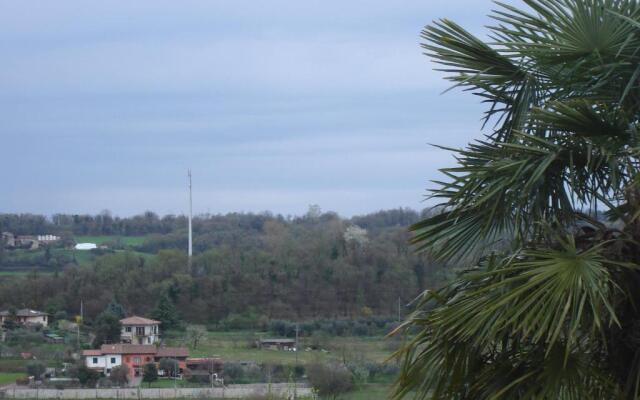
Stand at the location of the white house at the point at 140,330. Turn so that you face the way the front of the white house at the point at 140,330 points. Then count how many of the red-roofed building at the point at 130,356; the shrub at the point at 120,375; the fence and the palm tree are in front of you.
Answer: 4

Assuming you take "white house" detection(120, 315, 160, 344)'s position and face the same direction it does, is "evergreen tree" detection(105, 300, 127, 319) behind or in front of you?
behind

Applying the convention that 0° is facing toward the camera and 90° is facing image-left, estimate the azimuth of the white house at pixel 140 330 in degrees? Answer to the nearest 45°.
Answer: approximately 0°

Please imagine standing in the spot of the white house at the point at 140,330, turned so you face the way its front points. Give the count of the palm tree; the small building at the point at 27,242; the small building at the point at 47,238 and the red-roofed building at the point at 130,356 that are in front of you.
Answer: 2

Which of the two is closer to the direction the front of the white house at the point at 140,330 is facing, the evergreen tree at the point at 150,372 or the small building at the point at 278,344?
the evergreen tree

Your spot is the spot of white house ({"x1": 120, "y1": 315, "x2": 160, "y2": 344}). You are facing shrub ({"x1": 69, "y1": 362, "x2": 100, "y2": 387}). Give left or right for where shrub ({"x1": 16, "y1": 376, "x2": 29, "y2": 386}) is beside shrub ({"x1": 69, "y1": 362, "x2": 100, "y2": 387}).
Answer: right

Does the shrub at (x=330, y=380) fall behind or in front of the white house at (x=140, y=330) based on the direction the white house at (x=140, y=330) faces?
in front

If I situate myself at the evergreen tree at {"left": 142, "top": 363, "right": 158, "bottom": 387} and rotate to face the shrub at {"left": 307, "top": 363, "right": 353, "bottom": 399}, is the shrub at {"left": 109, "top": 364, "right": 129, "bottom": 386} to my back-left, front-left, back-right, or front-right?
back-right

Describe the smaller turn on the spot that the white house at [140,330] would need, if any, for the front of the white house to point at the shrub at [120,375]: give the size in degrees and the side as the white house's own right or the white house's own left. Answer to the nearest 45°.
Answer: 0° — it already faces it

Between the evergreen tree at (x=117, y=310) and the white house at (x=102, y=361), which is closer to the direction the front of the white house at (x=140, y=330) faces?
the white house

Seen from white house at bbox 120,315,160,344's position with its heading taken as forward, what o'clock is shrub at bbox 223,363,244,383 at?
The shrub is roughly at 11 o'clock from the white house.
